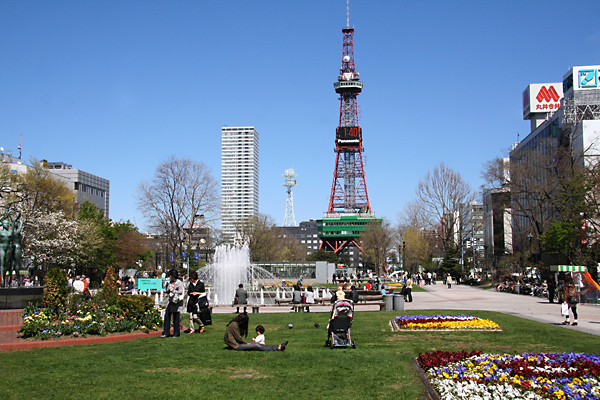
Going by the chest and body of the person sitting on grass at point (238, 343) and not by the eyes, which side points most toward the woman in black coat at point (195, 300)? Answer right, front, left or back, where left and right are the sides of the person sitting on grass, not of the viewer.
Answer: left

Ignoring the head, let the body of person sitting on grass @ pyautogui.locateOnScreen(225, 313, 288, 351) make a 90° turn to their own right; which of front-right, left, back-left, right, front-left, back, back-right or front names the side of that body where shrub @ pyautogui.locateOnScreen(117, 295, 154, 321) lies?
back-right

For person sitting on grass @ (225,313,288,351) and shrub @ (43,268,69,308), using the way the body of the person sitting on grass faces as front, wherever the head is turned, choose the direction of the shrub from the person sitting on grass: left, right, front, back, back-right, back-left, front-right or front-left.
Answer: back-left

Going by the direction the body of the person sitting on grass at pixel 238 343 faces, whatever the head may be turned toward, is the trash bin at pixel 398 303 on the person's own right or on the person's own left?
on the person's own left

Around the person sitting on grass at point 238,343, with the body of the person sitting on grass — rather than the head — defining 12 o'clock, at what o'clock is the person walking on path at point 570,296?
The person walking on path is roughly at 11 o'clock from the person sitting on grass.

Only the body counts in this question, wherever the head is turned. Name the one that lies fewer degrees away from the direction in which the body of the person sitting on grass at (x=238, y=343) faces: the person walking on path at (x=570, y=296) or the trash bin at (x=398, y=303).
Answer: the person walking on path

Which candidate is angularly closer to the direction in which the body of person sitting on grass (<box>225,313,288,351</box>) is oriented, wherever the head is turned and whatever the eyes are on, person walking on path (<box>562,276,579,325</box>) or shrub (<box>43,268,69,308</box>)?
the person walking on path

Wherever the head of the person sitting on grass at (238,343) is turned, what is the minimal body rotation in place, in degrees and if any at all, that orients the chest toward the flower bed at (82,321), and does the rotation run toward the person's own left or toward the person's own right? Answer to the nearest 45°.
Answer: approximately 135° to the person's own left

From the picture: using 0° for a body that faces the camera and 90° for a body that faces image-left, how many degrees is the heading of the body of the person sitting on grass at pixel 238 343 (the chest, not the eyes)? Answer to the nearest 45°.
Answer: approximately 270°

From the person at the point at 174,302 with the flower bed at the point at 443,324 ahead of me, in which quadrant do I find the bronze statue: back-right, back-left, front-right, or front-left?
back-left

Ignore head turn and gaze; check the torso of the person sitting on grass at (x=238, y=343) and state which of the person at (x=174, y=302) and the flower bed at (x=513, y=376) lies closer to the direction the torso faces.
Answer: the flower bed
